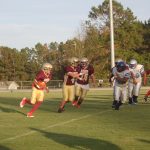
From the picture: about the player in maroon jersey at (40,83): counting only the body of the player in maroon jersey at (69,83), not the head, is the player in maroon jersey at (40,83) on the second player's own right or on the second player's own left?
on the second player's own right

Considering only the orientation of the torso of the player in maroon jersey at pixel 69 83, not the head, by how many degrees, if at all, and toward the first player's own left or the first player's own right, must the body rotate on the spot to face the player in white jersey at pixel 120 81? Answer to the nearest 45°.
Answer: approximately 45° to the first player's own left

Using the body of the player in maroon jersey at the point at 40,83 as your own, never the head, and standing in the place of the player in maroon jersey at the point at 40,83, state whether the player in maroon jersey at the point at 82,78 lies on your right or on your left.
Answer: on your left

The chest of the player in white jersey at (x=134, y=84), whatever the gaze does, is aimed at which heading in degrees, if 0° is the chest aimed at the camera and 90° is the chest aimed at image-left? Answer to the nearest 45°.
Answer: approximately 45°
